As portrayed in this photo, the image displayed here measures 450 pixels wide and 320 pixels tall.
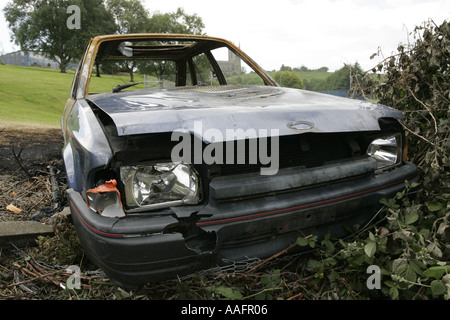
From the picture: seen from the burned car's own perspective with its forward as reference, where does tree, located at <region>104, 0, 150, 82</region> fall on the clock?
The tree is roughly at 7 o'clock from the burned car.

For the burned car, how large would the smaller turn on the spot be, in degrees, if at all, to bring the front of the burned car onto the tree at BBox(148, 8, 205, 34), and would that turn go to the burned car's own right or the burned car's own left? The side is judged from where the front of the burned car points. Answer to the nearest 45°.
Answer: approximately 135° to the burned car's own left

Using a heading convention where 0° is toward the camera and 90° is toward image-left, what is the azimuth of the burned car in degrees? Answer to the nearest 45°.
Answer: approximately 315°

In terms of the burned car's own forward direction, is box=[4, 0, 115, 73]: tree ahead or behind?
behind
